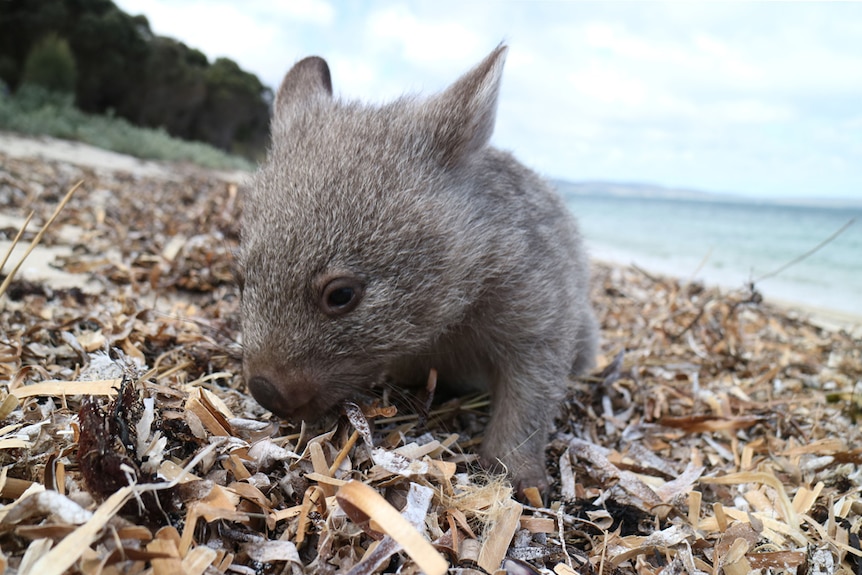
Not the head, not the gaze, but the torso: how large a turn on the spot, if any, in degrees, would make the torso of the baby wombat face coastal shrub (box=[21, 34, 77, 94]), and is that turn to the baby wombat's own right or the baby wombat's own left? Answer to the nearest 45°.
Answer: approximately 90° to the baby wombat's own right

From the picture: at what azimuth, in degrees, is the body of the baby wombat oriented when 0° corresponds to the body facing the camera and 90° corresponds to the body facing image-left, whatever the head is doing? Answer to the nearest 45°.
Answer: approximately 45°
